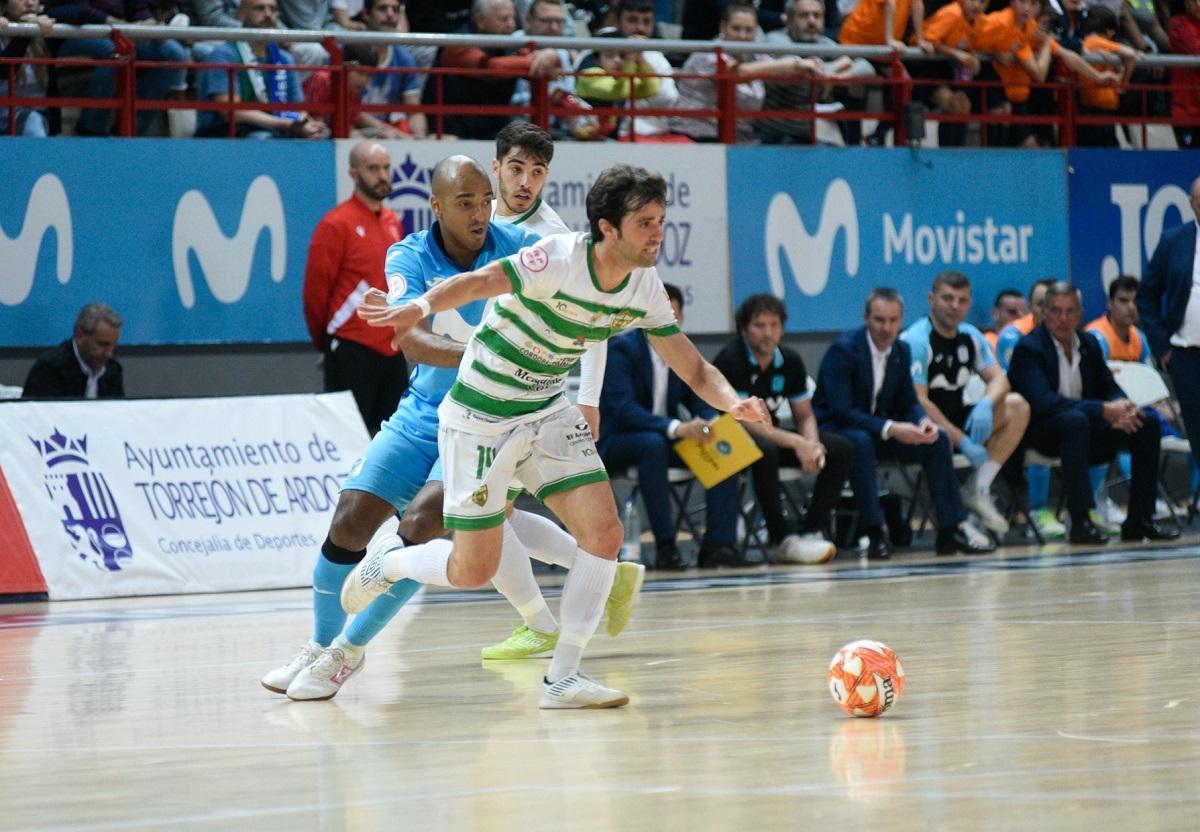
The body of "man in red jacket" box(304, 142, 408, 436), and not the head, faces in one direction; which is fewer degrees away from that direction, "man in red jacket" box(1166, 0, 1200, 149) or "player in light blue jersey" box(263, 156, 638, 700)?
the player in light blue jersey

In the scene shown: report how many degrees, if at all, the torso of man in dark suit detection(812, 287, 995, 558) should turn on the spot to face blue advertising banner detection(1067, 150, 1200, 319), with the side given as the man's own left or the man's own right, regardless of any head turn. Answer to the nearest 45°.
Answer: approximately 90° to the man's own left

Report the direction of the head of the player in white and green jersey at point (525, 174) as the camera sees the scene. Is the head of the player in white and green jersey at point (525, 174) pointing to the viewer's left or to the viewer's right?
to the viewer's right

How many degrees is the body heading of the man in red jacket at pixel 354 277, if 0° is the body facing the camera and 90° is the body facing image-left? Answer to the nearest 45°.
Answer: approximately 315°

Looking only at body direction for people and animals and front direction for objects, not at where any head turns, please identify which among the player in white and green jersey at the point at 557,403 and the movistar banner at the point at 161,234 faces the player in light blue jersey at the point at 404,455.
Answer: the movistar banner

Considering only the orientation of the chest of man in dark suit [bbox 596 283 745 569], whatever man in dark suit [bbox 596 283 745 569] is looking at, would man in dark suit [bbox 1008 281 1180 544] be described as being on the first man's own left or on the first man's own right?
on the first man's own left

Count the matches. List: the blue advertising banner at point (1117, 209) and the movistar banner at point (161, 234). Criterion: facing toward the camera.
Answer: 2

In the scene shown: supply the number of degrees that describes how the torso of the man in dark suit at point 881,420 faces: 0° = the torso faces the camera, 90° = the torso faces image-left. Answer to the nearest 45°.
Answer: approximately 315°

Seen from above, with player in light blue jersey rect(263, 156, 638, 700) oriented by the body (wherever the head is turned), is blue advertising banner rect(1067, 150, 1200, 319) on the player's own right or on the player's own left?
on the player's own left

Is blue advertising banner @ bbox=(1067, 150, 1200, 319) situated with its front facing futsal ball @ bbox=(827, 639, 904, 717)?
yes
